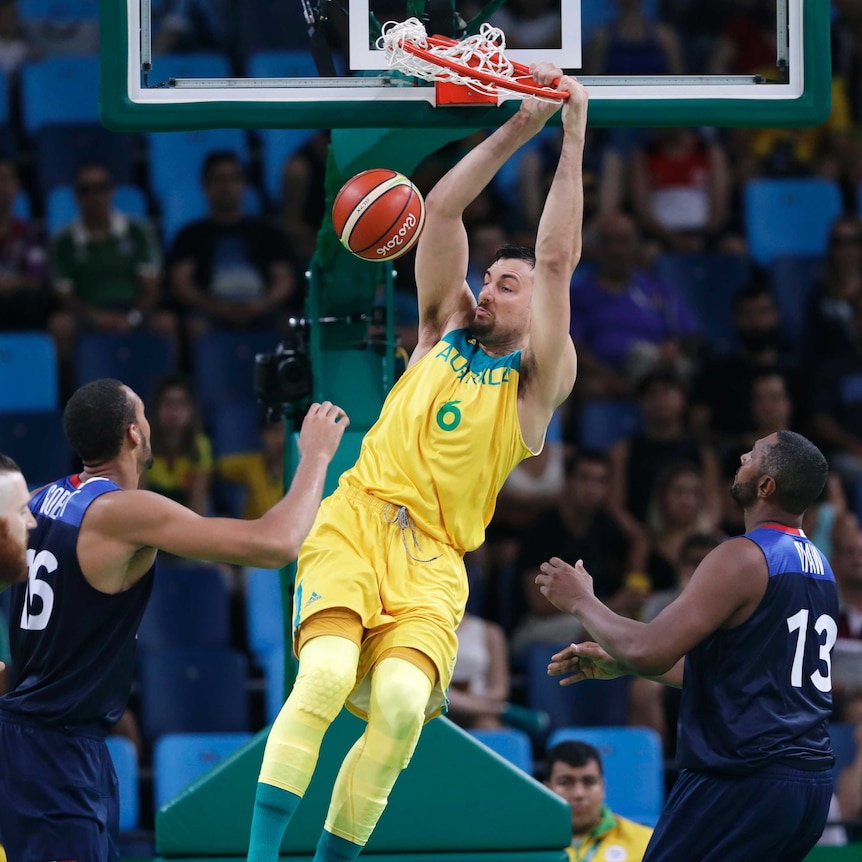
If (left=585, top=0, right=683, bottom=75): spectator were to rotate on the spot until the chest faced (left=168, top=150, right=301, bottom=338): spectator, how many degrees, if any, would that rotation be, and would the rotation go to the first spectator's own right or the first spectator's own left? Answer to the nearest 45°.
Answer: approximately 45° to the first spectator's own right

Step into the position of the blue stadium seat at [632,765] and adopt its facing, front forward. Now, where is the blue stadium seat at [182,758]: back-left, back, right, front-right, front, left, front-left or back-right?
right

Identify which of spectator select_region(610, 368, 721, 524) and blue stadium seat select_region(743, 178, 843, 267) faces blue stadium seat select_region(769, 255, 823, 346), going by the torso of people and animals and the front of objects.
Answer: blue stadium seat select_region(743, 178, 843, 267)

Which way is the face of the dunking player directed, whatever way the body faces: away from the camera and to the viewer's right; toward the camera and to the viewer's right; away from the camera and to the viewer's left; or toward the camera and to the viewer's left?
toward the camera and to the viewer's left

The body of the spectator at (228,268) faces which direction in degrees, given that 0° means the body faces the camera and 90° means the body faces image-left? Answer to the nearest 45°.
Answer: approximately 0°

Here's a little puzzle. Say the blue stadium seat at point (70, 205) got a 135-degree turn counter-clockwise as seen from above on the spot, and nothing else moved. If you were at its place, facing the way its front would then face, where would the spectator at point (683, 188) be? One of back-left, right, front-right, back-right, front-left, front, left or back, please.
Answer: front-right

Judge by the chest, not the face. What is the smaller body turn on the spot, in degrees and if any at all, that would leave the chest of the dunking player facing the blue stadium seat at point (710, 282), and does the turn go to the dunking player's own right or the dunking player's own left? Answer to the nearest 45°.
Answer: approximately 180°
